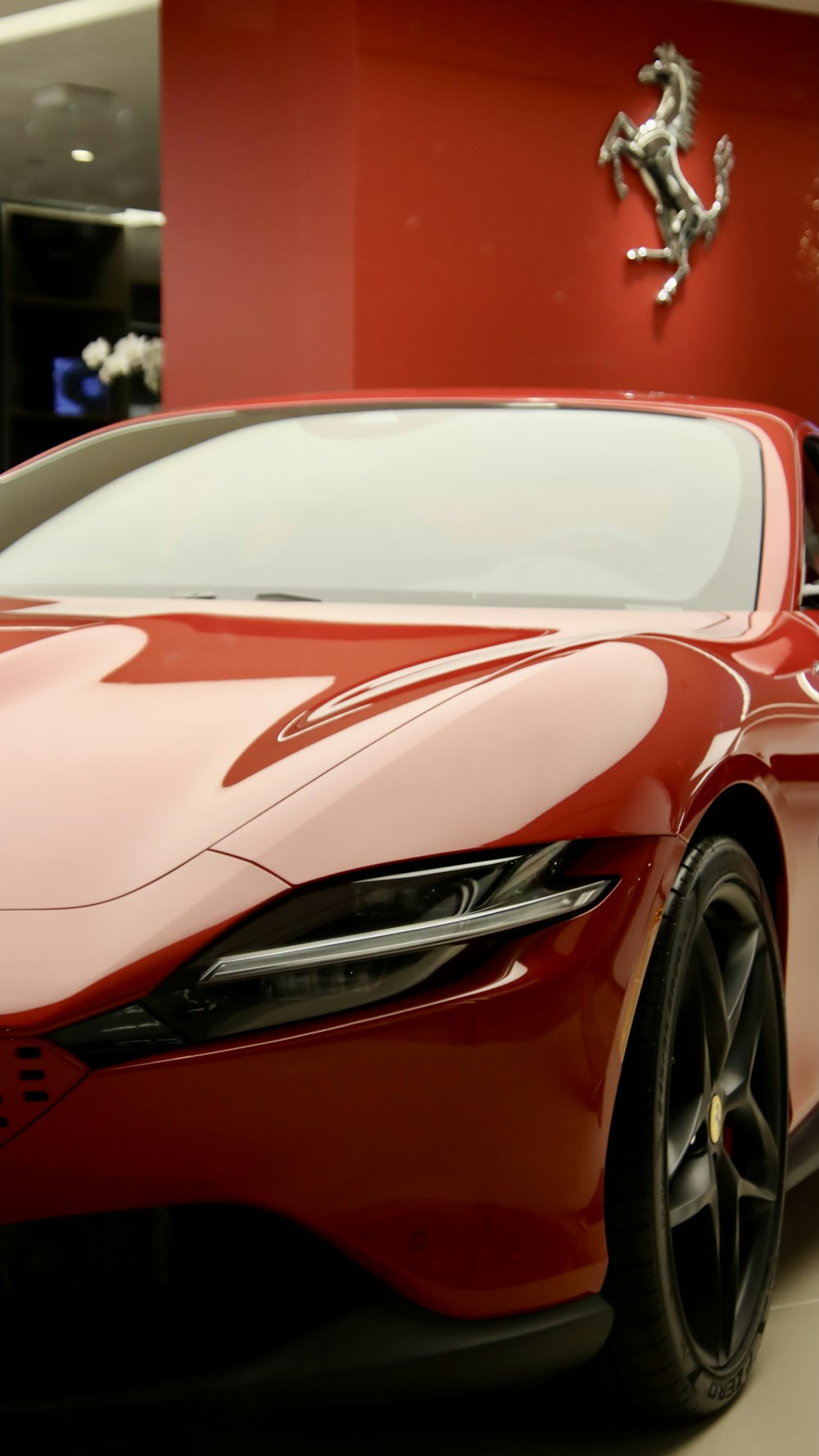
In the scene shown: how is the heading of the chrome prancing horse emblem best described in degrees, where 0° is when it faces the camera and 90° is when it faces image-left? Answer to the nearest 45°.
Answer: approximately 90°

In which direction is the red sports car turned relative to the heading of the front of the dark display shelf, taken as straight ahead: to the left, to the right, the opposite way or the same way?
to the right

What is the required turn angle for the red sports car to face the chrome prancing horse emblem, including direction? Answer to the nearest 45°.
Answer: approximately 135° to its right

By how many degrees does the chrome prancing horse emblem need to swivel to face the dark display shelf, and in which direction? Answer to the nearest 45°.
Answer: approximately 45° to its right

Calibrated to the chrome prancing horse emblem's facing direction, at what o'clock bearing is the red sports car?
The red sports car is roughly at 9 o'clock from the chrome prancing horse emblem.

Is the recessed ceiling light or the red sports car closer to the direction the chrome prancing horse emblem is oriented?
the recessed ceiling light

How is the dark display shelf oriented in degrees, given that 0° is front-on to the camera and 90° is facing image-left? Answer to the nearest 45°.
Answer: approximately 315°

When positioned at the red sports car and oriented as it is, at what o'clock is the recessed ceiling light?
The recessed ceiling light is roughly at 4 o'clock from the red sports car.
